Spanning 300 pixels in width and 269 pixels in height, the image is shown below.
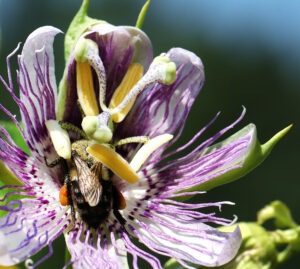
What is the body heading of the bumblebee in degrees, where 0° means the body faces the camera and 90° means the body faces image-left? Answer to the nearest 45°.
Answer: approximately 180°
